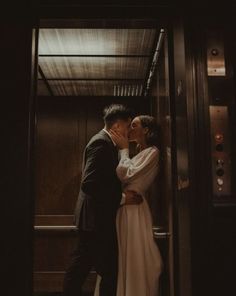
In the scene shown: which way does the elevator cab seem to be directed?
toward the camera

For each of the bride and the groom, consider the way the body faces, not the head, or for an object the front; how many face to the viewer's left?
1

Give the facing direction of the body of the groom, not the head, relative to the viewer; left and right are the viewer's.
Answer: facing to the right of the viewer

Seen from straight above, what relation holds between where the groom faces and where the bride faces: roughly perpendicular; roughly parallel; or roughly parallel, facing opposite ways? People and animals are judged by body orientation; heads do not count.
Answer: roughly parallel, facing opposite ways

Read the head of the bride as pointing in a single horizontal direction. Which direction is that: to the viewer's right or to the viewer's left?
to the viewer's left

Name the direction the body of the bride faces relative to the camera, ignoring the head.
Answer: to the viewer's left
